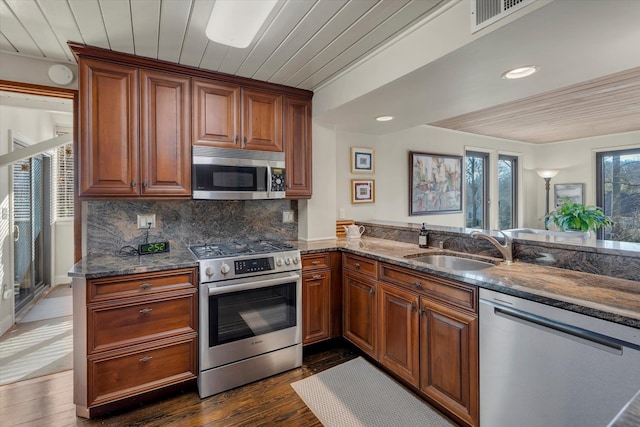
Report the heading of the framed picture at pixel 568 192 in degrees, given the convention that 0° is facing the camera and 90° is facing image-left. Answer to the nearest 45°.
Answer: approximately 0°

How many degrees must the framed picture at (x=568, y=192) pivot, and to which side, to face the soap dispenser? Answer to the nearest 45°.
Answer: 0° — it already faces it

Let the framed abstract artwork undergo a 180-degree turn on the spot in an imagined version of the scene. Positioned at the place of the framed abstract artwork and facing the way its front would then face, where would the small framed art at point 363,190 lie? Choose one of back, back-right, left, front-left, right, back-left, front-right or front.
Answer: left

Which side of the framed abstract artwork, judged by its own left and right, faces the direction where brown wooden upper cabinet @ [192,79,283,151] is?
right

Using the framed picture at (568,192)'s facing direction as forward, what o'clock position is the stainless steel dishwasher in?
The stainless steel dishwasher is roughly at 12 o'clock from the framed picture.

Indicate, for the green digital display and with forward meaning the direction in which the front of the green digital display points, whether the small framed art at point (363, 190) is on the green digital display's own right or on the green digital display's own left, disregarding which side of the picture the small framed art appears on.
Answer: on the green digital display's own left

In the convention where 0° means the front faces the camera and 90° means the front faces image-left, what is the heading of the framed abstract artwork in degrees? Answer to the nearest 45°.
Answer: approximately 315°
